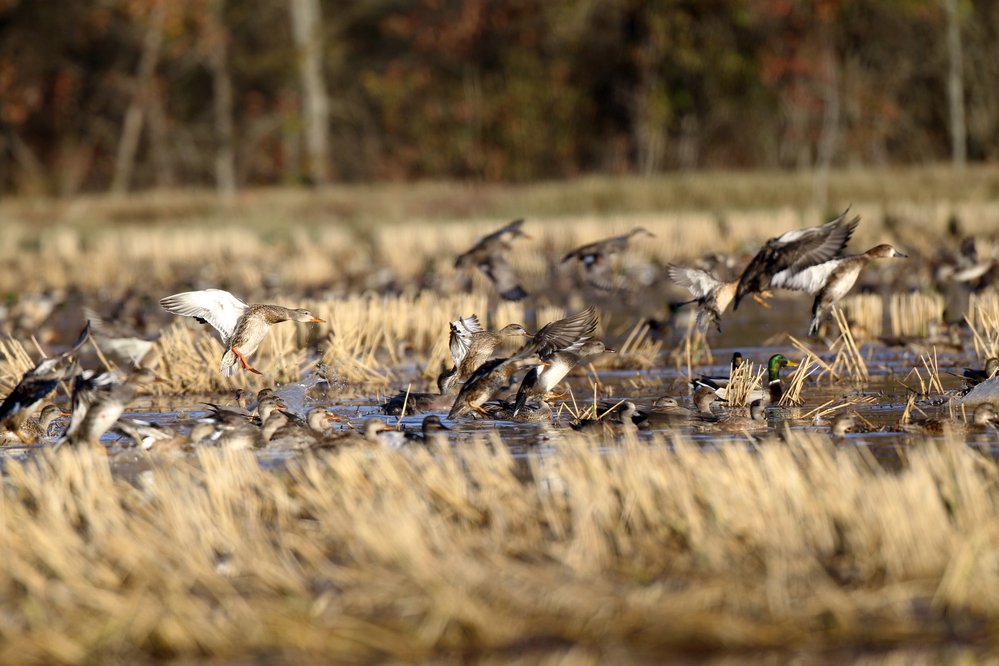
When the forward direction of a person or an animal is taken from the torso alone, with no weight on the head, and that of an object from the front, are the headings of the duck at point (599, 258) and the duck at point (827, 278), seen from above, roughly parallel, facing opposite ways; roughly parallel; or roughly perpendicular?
roughly parallel

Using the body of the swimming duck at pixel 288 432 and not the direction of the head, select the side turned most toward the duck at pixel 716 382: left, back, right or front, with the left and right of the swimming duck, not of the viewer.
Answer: front

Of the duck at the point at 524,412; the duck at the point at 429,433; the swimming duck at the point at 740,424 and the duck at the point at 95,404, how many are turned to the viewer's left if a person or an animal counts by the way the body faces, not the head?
0

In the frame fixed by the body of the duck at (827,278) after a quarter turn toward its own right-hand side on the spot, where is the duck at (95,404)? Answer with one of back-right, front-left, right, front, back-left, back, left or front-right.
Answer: front-right

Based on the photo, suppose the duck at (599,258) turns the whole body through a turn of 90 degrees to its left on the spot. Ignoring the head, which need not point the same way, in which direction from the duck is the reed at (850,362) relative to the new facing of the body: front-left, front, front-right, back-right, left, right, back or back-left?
back-right

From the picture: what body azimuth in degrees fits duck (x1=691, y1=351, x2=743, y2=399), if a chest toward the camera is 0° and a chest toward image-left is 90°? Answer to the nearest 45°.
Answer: approximately 270°

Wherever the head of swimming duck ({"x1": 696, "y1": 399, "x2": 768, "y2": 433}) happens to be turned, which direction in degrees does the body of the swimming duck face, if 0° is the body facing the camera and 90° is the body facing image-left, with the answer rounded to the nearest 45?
approximately 270°

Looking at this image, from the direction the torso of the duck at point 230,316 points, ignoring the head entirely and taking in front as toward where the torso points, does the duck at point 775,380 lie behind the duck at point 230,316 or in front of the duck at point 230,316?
in front
